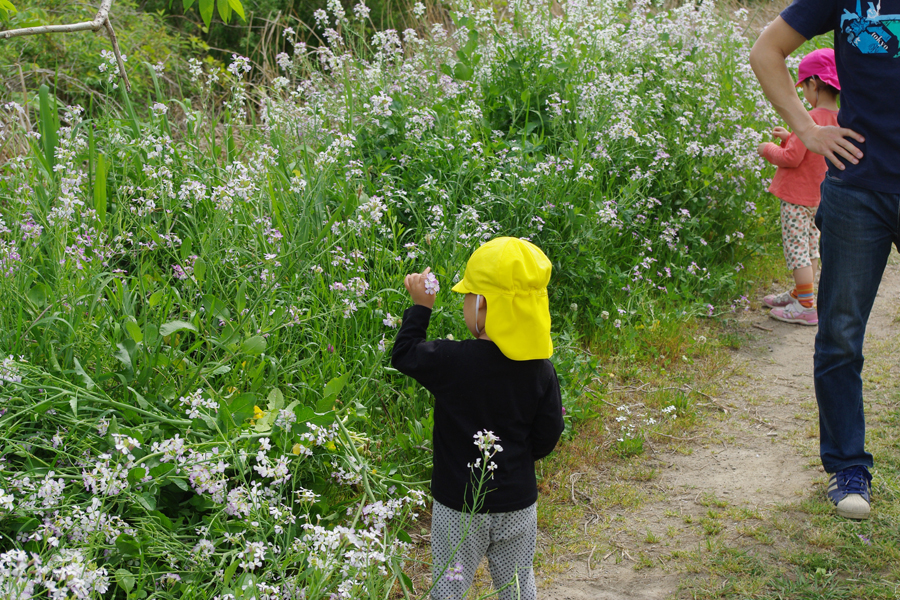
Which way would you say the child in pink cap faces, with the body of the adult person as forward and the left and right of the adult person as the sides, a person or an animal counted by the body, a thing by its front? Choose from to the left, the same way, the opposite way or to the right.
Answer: to the right

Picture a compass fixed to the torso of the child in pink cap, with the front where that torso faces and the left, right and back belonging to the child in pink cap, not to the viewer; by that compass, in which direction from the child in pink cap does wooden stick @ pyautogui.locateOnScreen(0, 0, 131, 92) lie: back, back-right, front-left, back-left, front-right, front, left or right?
front-left

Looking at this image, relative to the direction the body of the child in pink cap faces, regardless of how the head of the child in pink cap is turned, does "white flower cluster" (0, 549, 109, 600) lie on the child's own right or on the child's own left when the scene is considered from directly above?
on the child's own left

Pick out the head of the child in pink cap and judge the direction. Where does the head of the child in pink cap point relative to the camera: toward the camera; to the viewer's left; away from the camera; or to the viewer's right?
to the viewer's left

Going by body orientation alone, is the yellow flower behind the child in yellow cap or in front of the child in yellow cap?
in front

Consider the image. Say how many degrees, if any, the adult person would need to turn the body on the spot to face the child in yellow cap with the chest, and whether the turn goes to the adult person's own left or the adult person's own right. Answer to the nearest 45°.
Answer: approximately 45° to the adult person's own right

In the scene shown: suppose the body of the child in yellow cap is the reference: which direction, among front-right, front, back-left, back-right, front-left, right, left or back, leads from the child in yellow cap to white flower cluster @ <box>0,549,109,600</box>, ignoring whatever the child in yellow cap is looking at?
left

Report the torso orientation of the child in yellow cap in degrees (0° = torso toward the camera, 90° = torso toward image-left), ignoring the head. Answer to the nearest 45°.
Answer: approximately 135°

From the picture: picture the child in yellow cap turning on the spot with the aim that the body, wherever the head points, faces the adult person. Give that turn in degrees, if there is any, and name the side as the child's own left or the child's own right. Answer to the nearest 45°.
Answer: approximately 90° to the child's own right

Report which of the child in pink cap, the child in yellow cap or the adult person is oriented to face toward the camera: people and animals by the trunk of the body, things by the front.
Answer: the adult person

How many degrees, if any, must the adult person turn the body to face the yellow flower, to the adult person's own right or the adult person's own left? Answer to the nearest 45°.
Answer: approximately 45° to the adult person's own right

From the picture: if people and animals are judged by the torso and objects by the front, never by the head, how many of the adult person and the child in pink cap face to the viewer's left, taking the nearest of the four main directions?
1

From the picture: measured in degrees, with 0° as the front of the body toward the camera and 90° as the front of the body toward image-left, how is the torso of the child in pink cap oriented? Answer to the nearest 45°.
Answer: approximately 90°

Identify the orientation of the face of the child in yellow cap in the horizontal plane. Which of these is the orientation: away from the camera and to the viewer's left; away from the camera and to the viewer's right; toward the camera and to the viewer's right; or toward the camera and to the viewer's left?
away from the camera and to the viewer's left

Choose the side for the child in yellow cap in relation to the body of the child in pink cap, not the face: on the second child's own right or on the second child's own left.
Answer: on the second child's own left

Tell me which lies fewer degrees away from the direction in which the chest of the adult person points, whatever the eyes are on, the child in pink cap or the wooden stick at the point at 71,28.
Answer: the wooden stick
